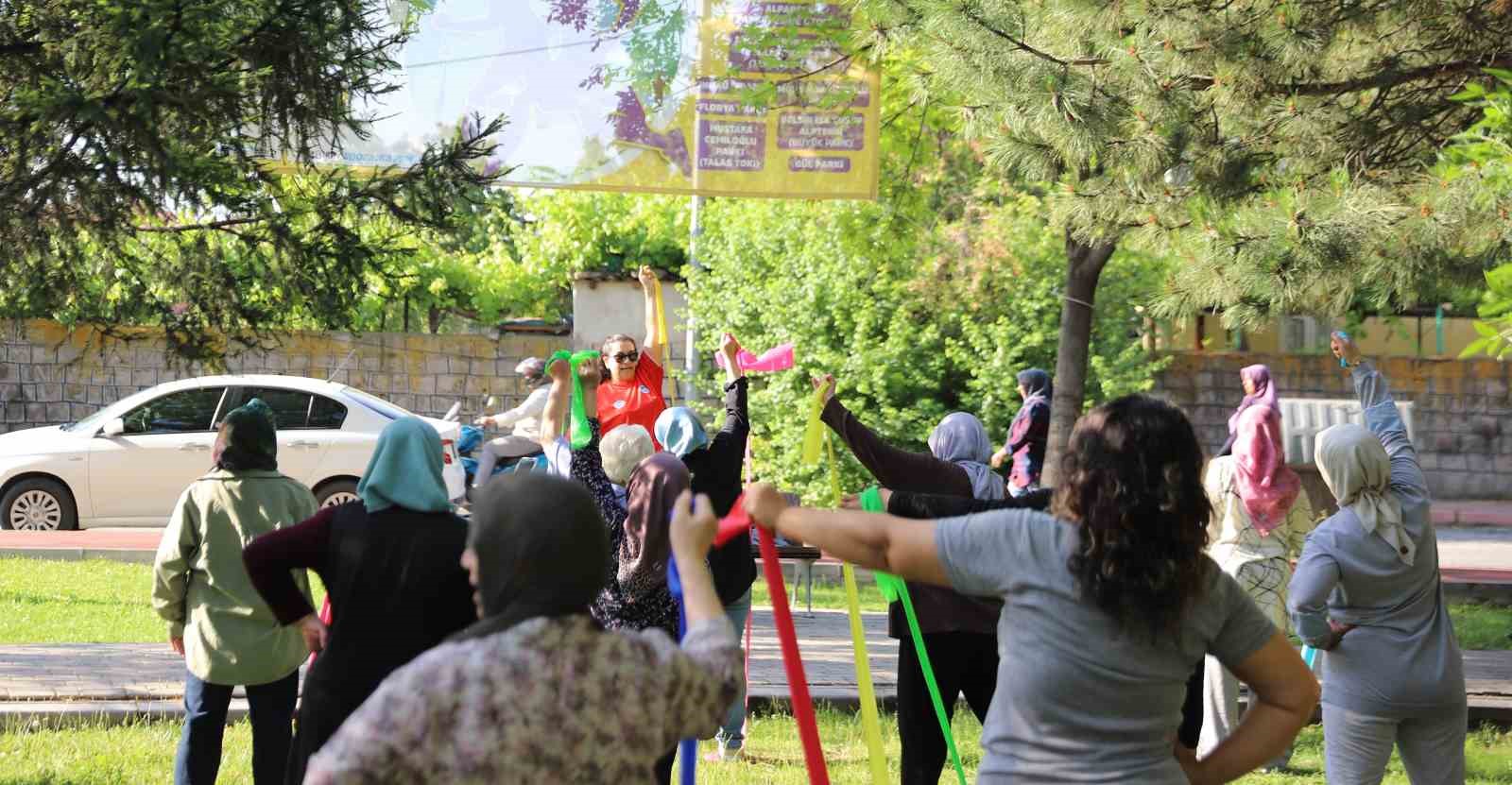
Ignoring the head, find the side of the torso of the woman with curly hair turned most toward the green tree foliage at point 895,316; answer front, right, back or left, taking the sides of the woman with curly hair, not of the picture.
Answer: front

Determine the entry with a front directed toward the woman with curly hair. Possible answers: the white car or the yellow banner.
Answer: the yellow banner

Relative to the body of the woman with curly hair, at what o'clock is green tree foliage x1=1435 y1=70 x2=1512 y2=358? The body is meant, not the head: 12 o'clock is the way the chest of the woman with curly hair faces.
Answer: The green tree foliage is roughly at 1 o'clock from the woman with curly hair.

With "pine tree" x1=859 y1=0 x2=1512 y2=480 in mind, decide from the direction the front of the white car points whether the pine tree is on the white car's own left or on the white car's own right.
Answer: on the white car's own left

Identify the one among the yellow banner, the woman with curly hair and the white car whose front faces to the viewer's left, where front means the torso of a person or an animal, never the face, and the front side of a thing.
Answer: the white car

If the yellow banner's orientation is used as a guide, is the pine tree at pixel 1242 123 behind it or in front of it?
in front

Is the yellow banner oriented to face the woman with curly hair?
yes

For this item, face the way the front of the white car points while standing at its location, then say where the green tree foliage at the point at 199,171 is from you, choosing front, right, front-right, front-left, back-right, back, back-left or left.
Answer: left

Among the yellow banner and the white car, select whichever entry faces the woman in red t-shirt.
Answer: the yellow banner

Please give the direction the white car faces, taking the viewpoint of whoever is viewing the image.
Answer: facing to the left of the viewer

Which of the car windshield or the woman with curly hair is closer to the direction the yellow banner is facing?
the woman with curly hair

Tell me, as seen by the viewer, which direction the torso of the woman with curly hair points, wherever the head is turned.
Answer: away from the camera

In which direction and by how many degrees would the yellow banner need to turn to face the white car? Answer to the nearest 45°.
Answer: approximately 90° to its right

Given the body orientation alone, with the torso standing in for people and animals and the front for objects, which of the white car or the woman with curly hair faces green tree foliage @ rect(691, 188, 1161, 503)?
the woman with curly hair

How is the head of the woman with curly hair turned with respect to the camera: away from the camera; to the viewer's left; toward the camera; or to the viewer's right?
away from the camera

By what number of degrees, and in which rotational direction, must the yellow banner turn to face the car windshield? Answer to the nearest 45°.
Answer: approximately 90° to its right

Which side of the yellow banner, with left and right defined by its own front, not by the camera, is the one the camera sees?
front

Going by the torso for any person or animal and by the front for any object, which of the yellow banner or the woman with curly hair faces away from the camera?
the woman with curly hair

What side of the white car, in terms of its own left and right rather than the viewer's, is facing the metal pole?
back
